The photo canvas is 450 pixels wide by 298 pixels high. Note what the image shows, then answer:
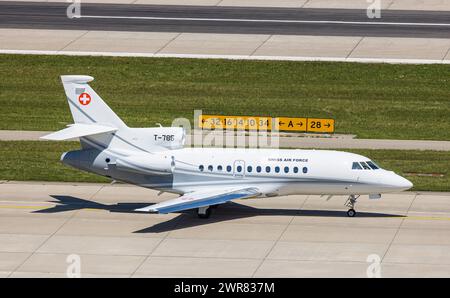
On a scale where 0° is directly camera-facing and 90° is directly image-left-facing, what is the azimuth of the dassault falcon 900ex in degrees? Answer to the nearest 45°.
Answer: approximately 270°
